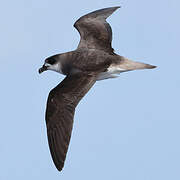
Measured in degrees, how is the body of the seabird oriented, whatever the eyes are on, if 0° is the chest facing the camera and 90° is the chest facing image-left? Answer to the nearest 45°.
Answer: approximately 90°
